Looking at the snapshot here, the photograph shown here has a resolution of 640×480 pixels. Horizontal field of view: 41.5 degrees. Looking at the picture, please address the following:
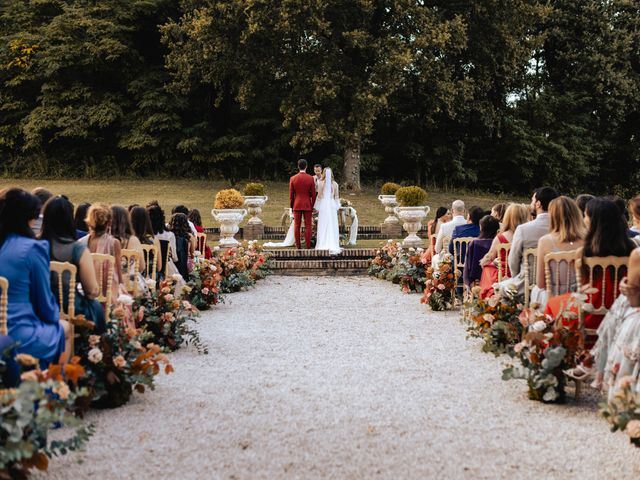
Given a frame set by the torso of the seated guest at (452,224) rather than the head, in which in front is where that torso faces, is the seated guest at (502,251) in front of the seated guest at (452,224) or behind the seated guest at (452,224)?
behind

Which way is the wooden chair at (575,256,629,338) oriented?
away from the camera

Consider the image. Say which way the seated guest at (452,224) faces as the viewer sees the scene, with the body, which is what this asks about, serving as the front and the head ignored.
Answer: away from the camera

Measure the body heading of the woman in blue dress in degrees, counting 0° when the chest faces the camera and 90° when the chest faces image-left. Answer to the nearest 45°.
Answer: approximately 225°

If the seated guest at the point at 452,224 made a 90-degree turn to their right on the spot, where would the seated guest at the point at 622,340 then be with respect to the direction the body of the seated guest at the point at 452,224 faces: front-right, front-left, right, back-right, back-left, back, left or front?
right

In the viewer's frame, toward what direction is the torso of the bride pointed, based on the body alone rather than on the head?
away from the camera

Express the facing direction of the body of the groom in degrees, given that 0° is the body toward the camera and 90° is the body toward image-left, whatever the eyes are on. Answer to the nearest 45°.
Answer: approximately 180°

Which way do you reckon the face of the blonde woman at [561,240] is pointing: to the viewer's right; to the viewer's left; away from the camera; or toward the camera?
away from the camera

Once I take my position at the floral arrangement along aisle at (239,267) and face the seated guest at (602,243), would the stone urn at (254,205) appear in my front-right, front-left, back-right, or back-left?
back-left

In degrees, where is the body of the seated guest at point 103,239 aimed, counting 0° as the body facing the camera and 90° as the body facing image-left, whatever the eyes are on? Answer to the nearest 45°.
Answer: approximately 180°

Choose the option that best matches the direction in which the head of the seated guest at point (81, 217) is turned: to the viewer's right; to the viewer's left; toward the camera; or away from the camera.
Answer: away from the camera

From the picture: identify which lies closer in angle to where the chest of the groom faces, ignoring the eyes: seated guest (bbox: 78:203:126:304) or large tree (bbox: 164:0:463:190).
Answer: the large tree
